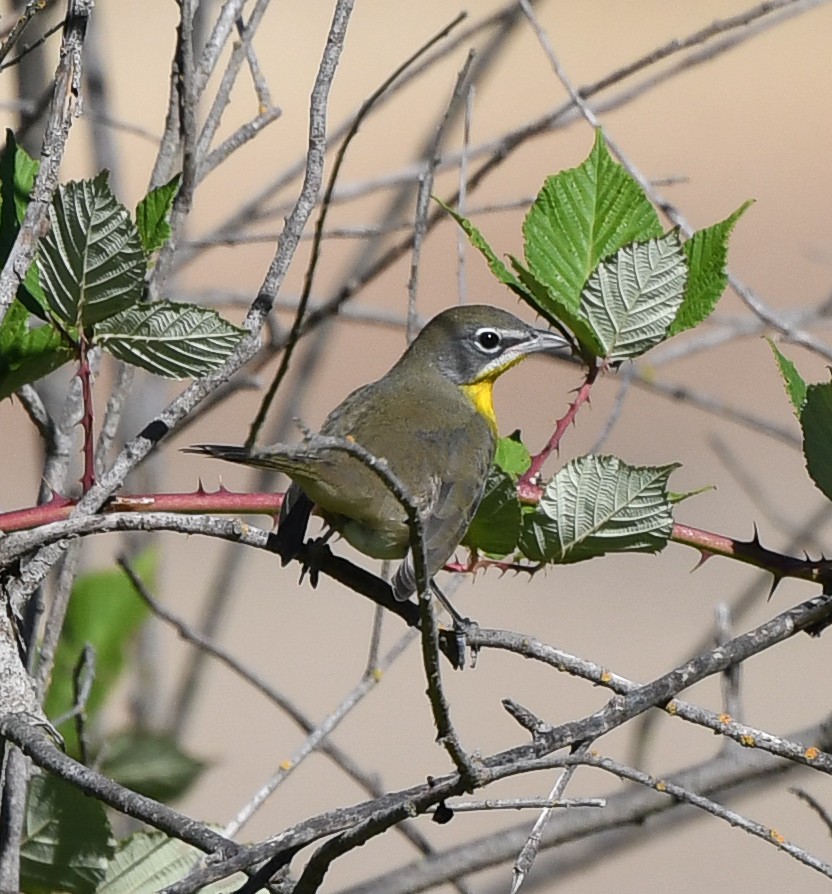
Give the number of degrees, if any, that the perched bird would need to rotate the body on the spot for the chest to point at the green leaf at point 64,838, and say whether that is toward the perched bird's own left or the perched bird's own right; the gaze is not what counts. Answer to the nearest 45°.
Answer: approximately 180°

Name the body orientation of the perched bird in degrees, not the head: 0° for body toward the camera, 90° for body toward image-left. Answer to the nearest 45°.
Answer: approximately 225°
